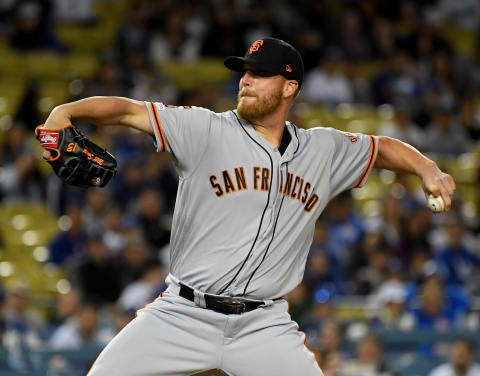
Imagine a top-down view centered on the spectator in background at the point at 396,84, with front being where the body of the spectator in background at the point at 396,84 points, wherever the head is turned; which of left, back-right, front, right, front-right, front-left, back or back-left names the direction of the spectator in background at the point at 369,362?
front

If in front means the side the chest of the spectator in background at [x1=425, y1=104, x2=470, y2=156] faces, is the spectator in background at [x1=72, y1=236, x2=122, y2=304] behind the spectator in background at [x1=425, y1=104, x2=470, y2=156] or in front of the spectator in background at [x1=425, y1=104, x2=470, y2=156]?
in front

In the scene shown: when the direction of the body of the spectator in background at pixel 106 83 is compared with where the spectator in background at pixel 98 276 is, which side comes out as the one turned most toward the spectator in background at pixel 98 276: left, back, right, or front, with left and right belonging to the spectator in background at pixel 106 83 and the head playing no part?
front

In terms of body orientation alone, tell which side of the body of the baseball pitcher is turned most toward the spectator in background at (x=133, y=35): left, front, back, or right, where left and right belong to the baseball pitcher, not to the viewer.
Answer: back

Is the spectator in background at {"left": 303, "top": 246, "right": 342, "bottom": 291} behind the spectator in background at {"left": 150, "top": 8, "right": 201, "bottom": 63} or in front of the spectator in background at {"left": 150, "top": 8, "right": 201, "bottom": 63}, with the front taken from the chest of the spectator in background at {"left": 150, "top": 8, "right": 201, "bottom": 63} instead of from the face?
in front

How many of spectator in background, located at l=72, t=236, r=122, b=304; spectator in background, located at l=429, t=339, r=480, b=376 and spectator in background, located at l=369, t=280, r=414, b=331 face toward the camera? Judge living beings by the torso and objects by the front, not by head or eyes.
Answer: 3

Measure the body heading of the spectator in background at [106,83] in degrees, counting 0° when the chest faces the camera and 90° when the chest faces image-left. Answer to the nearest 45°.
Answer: approximately 0°

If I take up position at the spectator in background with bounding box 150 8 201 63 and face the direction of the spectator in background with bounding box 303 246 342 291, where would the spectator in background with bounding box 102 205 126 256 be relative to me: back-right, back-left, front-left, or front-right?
front-right

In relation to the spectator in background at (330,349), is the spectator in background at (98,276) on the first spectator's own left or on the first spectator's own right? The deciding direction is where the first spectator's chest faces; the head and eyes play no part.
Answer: on the first spectator's own right

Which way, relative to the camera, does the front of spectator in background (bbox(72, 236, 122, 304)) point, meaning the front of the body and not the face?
toward the camera

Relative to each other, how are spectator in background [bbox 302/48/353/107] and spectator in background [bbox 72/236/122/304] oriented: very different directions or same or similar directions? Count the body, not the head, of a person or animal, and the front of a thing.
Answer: same or similar directions

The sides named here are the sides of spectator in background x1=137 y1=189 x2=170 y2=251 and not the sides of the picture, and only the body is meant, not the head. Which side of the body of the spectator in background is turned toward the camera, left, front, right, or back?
front

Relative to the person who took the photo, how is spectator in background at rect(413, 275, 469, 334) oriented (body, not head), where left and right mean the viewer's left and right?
facing the viewer

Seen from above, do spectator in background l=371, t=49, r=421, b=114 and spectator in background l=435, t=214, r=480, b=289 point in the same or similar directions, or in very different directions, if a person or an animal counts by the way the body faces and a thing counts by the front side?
same or similar directions

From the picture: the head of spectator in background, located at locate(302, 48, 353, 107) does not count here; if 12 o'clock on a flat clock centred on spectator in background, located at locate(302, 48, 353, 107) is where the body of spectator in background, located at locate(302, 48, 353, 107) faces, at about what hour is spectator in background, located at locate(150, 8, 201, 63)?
spectator in background, located at locate(150, 8, 201, 63) is roughly at 3 o'clock from spectator in background, located at locate(302, 48, 353, 107).

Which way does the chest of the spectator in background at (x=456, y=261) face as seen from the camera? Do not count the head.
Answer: toward the camera
